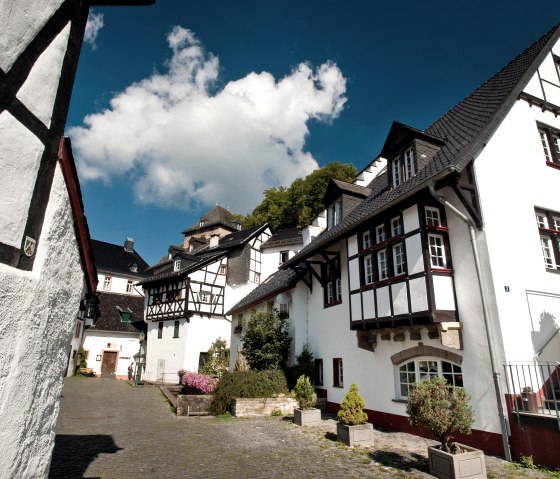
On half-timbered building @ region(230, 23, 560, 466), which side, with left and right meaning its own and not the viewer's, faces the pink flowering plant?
right

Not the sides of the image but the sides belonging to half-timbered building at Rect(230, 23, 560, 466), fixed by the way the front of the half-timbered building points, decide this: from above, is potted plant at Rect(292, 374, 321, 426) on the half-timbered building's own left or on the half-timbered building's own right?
on the half-timbered building's own right

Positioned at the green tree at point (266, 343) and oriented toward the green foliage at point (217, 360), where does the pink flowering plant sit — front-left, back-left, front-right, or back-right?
front-left

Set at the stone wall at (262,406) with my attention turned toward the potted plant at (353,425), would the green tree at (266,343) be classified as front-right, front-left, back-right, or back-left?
back-left

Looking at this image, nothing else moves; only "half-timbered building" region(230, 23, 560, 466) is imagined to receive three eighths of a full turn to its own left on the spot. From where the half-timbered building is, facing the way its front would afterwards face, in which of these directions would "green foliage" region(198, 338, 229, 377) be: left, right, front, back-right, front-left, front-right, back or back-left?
back-left

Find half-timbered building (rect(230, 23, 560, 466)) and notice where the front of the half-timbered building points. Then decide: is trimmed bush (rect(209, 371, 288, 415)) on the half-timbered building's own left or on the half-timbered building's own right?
on the half-timbered building's own right

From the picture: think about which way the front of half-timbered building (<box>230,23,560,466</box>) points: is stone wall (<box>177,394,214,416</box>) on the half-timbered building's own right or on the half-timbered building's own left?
on the half-timbered building's own right

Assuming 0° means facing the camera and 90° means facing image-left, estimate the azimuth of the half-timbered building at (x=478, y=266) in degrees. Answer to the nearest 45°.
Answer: approximately 45°

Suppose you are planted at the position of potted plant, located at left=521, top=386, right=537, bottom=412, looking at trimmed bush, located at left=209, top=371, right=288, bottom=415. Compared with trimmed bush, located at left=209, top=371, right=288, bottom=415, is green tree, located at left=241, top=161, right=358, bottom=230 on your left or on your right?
right

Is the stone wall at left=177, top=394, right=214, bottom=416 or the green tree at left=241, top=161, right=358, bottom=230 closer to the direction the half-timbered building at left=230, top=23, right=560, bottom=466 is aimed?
the stone wall

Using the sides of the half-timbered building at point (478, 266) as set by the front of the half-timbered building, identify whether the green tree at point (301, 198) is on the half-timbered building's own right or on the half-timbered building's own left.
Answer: on the half-timbered building's own right

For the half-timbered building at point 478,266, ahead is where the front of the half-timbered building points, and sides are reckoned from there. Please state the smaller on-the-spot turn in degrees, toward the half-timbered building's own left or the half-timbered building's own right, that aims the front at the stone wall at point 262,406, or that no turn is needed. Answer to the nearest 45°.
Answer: approximately 90° to the half-timbered building's own right

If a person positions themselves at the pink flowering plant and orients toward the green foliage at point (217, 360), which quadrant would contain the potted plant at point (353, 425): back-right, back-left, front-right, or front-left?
back-right

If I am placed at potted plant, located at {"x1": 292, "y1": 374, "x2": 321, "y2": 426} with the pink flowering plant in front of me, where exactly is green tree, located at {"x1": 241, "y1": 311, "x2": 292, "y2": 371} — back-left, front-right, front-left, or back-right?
front-right
